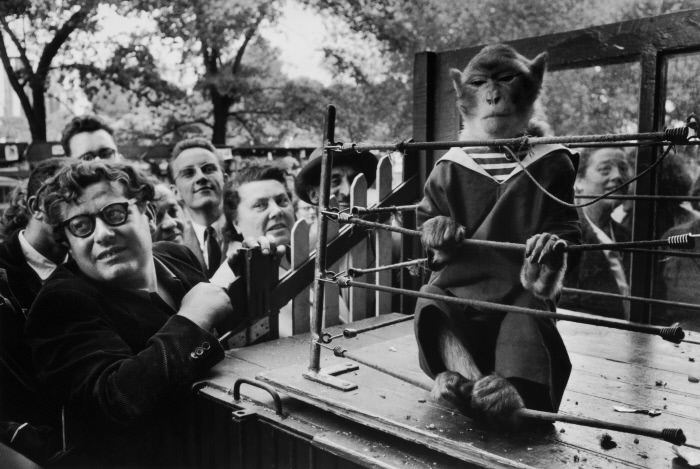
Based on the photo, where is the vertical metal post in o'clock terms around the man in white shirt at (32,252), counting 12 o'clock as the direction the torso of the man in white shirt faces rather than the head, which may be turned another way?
The vertical metal post is roughly at 12 o'clock from the man in white shirt.

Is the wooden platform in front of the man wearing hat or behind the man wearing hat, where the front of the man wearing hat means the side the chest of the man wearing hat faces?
in front

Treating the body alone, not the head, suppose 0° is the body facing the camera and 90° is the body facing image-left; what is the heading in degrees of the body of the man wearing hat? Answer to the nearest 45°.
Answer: approximately 315°

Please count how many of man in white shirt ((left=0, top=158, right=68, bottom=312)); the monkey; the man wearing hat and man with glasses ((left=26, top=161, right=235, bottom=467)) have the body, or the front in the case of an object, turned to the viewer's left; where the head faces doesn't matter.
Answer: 0

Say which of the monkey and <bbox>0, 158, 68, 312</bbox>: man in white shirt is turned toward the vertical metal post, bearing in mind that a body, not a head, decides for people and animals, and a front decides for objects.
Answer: the man in white shirt

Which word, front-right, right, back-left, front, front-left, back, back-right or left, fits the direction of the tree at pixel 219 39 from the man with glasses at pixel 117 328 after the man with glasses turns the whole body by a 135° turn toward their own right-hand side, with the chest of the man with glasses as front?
right

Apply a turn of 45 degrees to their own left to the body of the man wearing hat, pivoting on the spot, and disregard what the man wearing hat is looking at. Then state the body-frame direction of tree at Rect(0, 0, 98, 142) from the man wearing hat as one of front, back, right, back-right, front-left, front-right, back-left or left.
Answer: back-left

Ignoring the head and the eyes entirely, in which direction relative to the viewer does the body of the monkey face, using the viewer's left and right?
facing the viewer

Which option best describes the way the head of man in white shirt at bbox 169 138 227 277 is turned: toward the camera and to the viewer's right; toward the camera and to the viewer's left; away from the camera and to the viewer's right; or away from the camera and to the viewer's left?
toward the camera and to the viewer's right

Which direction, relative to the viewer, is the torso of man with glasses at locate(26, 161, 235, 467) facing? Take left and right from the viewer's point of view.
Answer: facing the viewer and to the right of the viewer

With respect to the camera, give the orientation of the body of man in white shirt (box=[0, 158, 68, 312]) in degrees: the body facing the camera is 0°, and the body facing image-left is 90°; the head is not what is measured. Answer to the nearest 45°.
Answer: approximately 315°

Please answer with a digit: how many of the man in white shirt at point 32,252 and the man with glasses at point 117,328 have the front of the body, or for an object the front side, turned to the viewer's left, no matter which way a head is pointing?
0

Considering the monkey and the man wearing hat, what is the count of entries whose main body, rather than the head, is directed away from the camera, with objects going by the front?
0

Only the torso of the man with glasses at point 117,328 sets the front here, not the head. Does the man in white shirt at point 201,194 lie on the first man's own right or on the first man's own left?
on the first man's own left

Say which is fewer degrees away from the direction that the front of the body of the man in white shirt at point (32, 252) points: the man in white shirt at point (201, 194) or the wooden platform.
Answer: the wooden platform
